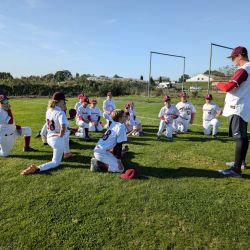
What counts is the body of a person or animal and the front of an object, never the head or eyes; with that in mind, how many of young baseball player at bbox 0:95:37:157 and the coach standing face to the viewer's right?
1

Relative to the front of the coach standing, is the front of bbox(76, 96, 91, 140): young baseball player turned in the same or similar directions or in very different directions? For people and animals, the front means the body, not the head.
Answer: very different directions

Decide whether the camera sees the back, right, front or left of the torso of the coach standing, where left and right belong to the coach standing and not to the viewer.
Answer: left

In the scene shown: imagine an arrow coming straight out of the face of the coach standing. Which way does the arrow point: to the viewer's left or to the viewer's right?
to the viewer's left

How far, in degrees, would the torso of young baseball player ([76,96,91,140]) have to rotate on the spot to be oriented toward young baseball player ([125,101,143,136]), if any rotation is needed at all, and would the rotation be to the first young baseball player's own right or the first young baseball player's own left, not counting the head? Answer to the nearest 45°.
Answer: approximately 45° to the first young baseball player's own left

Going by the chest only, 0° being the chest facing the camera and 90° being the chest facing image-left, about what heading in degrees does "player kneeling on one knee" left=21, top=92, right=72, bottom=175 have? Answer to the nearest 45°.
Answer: approximately 225°

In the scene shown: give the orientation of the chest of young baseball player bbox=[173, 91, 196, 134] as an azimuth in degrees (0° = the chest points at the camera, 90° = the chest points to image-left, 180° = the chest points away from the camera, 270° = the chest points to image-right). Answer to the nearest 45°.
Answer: approximately 0°

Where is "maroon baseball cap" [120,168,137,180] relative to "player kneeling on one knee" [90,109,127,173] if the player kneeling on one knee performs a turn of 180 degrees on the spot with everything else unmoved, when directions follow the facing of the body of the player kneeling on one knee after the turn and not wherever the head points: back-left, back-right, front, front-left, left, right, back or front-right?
left

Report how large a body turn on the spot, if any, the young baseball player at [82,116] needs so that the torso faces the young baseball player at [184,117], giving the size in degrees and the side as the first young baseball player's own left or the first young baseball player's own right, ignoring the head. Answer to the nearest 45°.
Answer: approximately 45° to the first young baseball player's own left

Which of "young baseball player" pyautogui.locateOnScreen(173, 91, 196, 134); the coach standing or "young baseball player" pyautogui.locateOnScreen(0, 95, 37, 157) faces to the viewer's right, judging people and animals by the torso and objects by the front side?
"young baseball player" pyautogui.locateOnScreen(0, 95, 37, 157)

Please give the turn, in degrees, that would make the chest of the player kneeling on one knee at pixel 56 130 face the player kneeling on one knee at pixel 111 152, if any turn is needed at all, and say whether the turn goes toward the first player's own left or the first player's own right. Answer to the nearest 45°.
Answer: approximately 90° to the first player's own right

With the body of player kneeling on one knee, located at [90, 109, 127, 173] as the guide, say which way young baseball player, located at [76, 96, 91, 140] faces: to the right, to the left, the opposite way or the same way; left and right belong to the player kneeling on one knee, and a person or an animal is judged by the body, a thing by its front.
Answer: to the right
